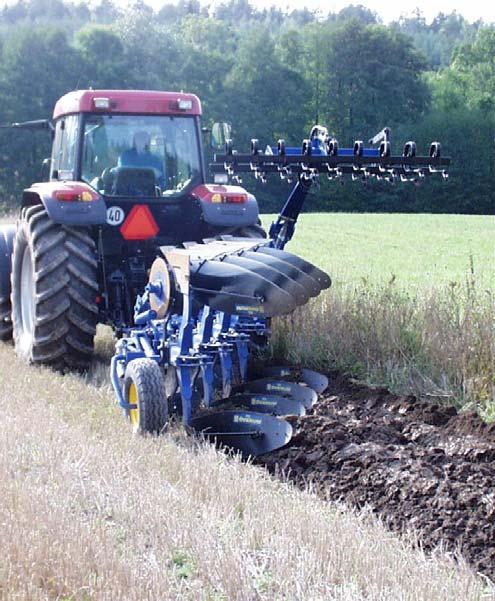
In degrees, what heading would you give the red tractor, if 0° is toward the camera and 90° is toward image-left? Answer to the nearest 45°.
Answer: approximately 180°
